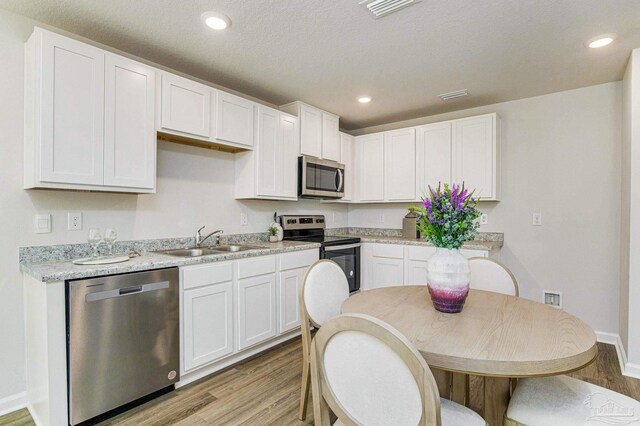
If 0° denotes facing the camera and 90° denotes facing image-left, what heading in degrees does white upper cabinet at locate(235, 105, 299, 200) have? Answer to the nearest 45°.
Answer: approximately 315°

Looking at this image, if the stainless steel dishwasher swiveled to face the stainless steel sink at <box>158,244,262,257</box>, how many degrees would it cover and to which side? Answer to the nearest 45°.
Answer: approximately 90° to its left

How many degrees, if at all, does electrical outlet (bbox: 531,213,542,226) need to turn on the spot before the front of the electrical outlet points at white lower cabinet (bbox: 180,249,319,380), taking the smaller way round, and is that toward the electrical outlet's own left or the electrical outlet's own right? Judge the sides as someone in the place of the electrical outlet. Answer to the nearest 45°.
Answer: approximately 45° to the electrical outlet's own right

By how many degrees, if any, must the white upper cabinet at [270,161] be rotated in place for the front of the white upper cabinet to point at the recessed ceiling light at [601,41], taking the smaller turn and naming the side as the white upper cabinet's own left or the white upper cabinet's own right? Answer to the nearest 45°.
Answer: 0° — it already faces it

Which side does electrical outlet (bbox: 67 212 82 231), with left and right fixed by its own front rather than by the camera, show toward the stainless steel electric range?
left

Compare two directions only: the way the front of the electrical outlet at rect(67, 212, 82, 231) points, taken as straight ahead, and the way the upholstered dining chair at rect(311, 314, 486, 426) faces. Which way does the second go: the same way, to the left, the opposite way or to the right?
to the left
